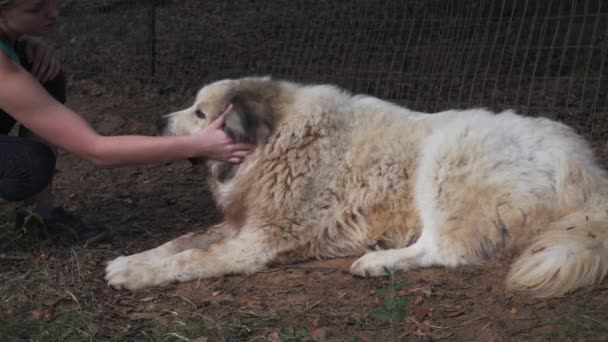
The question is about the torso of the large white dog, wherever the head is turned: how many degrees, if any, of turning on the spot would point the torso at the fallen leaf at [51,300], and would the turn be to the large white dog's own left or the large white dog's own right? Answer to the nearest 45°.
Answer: approximately 45° to the large white dog's own left

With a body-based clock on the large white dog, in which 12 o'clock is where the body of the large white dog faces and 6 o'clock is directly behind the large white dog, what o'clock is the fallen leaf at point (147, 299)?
The fallen leaf is roughly at 11 o'clock from the large white dog.

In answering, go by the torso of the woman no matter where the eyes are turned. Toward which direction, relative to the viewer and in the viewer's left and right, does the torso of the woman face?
facing to the right of the viewer

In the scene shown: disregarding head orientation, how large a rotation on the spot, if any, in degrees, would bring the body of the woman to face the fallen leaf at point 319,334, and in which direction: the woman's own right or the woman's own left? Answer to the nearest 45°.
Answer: approximately 45° to the woman's own right

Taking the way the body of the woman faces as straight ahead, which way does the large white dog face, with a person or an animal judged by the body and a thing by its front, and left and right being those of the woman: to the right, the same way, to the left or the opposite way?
the opposite way

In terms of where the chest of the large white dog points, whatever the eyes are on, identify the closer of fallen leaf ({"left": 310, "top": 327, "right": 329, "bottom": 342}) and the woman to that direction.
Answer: the woman

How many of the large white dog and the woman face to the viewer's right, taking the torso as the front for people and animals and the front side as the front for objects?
1

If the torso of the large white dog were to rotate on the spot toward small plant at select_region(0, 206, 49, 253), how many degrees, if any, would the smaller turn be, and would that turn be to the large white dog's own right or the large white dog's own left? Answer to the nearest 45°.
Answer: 0° — it already faces it

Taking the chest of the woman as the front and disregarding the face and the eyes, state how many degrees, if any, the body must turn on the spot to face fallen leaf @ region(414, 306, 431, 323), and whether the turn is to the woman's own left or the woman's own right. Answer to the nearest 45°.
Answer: approximately 45° to the woman's own right

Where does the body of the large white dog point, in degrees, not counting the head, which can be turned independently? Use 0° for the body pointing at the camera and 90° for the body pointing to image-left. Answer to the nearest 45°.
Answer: approximately 90°
